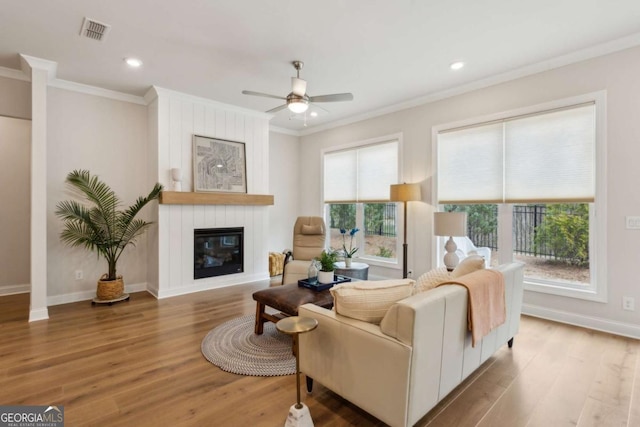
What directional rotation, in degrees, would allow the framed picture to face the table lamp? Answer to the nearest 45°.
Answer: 0° — it already faces it

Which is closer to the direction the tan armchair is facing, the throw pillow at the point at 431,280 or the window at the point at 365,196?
the throw pillow

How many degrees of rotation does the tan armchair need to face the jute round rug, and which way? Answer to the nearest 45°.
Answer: approximately 45° to its left

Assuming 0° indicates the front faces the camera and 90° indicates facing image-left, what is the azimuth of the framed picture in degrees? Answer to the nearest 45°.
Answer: approximately 315°
